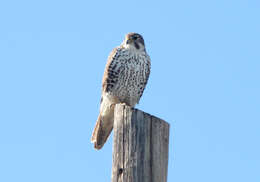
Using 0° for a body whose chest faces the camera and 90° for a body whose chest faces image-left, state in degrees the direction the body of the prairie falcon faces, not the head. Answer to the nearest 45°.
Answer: approximately 315°
